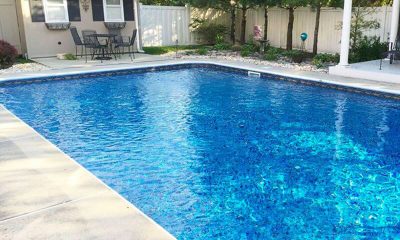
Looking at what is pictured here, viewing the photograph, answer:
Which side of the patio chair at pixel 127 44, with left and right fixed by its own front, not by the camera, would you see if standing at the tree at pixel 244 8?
back

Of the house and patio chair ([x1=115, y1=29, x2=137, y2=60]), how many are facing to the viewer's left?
1

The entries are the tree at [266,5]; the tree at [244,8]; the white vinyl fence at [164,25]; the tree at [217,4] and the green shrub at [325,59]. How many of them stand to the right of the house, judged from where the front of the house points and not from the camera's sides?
0

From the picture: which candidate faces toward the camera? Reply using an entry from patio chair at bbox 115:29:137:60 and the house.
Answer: the house

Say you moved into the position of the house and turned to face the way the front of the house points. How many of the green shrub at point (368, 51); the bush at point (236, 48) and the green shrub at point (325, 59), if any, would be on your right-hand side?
0

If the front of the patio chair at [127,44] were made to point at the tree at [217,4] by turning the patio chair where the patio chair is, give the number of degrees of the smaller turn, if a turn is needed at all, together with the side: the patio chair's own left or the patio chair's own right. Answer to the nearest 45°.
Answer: approximately 135° to the patio chair's own right

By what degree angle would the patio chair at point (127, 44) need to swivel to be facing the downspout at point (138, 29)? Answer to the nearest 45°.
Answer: approximately 90° to its right

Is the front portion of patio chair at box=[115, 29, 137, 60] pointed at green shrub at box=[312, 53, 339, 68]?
no

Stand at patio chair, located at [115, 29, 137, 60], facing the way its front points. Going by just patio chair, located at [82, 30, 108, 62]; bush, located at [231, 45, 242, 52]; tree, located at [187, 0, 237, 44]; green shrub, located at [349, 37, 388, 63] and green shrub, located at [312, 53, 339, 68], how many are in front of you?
1

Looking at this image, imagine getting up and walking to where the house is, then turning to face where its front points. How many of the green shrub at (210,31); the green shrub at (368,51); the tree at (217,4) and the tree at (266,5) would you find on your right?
0

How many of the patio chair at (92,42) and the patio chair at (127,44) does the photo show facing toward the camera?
0

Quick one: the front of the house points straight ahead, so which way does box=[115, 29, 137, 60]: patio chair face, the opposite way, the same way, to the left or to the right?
to the right

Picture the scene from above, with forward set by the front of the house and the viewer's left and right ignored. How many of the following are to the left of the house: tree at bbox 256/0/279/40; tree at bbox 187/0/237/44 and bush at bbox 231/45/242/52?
3

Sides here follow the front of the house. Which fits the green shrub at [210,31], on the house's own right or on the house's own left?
on the house's own left

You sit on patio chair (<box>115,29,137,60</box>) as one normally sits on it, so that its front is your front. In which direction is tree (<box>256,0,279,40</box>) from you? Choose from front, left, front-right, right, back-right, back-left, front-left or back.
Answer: back

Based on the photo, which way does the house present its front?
toward the camera

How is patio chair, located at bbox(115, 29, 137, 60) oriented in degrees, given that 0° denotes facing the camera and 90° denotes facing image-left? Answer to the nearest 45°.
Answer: approximately 90°

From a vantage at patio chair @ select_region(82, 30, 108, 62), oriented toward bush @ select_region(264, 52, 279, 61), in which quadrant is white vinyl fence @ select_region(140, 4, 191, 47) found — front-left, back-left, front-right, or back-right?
front-left

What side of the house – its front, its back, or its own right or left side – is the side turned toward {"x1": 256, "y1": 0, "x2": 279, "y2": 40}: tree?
left
